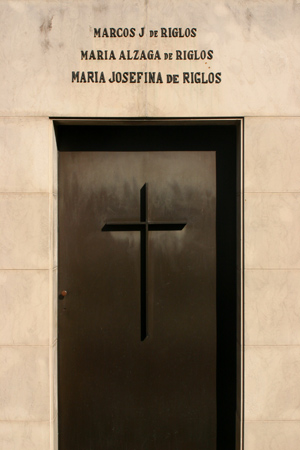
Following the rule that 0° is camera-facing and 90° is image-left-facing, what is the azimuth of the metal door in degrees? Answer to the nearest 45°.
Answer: approximately 0°
